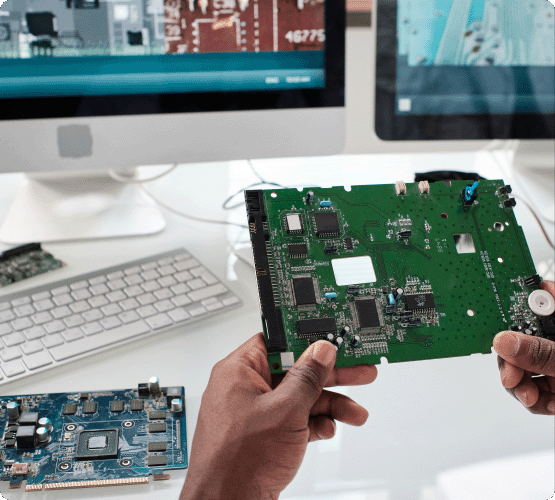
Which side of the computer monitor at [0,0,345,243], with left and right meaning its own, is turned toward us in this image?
front
